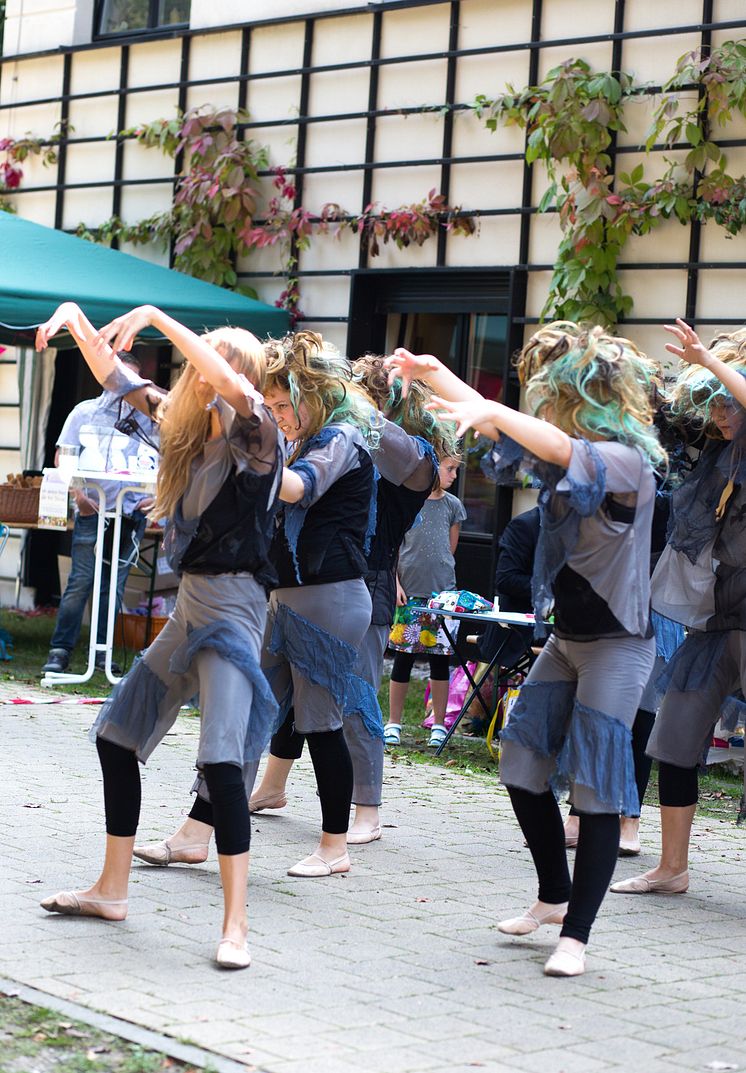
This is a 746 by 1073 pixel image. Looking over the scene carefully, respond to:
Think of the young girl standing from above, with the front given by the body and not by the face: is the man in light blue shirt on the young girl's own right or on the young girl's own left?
on the young girl's own right

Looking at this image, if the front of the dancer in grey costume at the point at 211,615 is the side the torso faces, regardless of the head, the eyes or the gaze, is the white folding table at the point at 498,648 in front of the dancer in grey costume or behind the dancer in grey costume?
behind

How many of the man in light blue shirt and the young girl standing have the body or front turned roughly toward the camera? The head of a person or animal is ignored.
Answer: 2

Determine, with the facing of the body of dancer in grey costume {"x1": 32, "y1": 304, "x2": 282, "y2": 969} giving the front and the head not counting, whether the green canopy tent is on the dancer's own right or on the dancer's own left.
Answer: on the dancer's own right

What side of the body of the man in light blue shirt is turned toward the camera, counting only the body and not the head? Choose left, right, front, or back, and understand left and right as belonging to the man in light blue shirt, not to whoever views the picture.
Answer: front

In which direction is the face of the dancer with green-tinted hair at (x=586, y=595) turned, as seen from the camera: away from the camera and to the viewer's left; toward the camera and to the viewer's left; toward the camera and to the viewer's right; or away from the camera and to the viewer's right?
away from the camera and to the viewer's left

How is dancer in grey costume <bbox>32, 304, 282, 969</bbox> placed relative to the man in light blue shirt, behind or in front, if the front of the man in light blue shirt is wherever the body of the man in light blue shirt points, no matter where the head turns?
in front

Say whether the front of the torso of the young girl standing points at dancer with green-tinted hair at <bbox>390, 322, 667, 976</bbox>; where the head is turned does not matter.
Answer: yes

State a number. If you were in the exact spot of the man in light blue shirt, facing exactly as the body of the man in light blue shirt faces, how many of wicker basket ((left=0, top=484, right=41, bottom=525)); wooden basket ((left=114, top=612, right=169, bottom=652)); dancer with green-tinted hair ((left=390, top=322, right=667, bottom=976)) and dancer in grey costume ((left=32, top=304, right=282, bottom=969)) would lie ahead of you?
2

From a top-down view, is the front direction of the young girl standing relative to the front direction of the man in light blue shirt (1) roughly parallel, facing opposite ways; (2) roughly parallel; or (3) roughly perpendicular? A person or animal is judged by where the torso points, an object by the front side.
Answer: roughly parallel

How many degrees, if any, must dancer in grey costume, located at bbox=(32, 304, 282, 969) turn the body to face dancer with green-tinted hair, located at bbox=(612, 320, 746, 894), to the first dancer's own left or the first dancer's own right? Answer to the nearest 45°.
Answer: approximately 180°

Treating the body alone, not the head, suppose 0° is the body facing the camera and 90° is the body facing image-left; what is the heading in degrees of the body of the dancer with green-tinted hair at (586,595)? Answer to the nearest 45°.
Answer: approximately 45°

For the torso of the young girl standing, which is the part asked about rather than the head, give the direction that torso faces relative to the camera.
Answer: toward the camera
